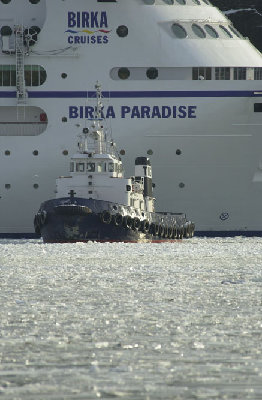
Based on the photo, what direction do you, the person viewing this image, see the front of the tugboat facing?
facing the viewer and to the left of the viewer

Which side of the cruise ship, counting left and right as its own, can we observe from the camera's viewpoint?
right
